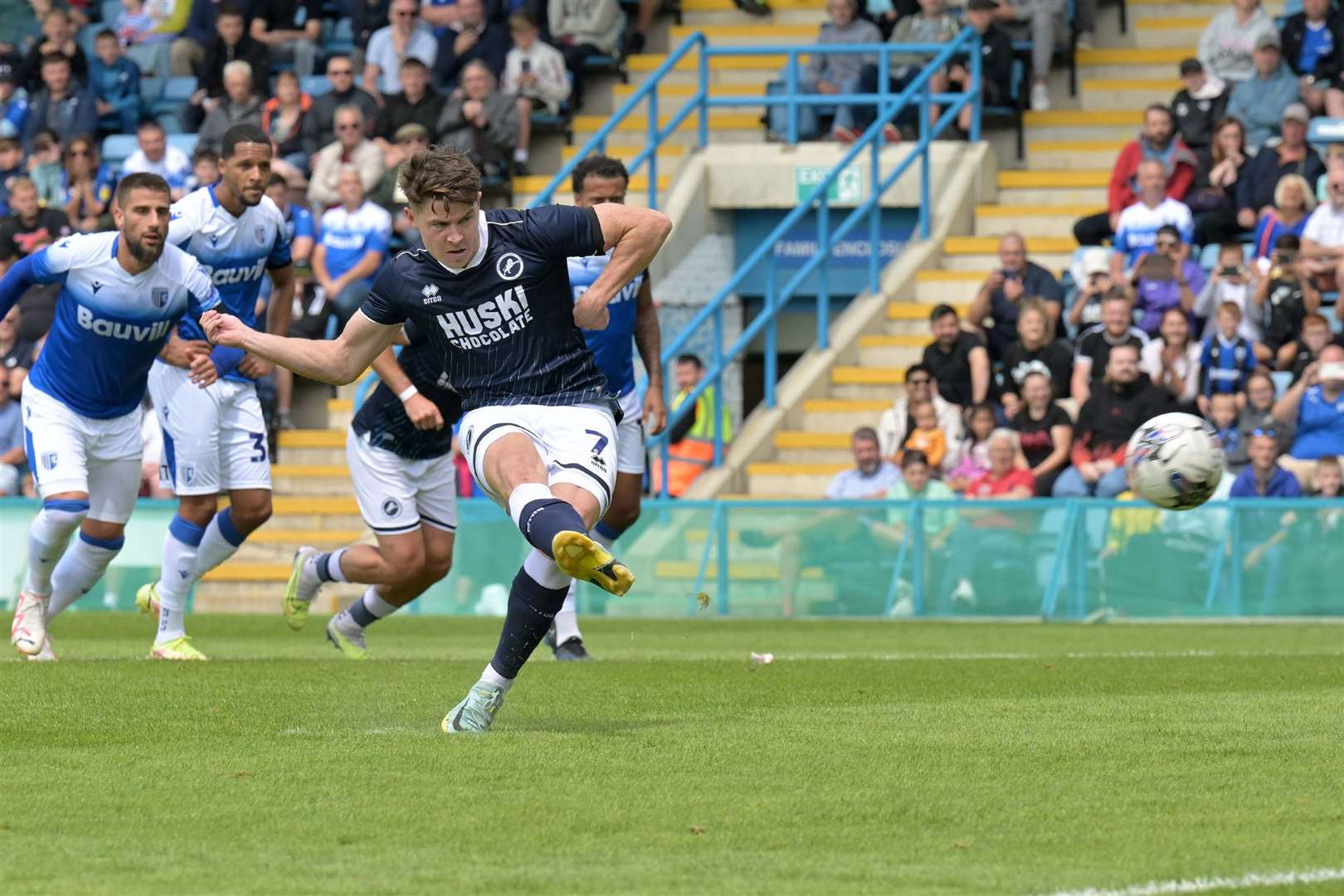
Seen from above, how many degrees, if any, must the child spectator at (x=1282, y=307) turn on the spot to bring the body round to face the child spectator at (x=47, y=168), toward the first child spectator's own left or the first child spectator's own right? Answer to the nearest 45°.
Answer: approximately 90° to the first child spectator's own right

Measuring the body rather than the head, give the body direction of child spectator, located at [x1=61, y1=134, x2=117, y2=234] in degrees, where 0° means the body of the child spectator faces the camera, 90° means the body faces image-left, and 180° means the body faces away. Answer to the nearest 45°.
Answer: approximately 0°

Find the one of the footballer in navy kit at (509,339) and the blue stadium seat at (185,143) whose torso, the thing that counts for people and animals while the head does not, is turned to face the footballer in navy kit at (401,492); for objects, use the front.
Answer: the blue stadium seat

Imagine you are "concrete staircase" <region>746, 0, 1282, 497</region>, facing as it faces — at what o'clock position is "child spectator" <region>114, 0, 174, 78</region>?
The child spectator is roughly at 2 o'clock from the concrete staircase.

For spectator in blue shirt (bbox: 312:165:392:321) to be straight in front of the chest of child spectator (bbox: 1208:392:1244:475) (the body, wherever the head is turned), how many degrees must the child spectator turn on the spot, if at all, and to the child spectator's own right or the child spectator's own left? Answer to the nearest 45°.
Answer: approximately 90° to the child spectator's own right

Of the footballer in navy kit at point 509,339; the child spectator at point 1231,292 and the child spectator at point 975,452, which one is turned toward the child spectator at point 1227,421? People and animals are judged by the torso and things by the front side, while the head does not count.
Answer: the child spectator at point 1231,292
